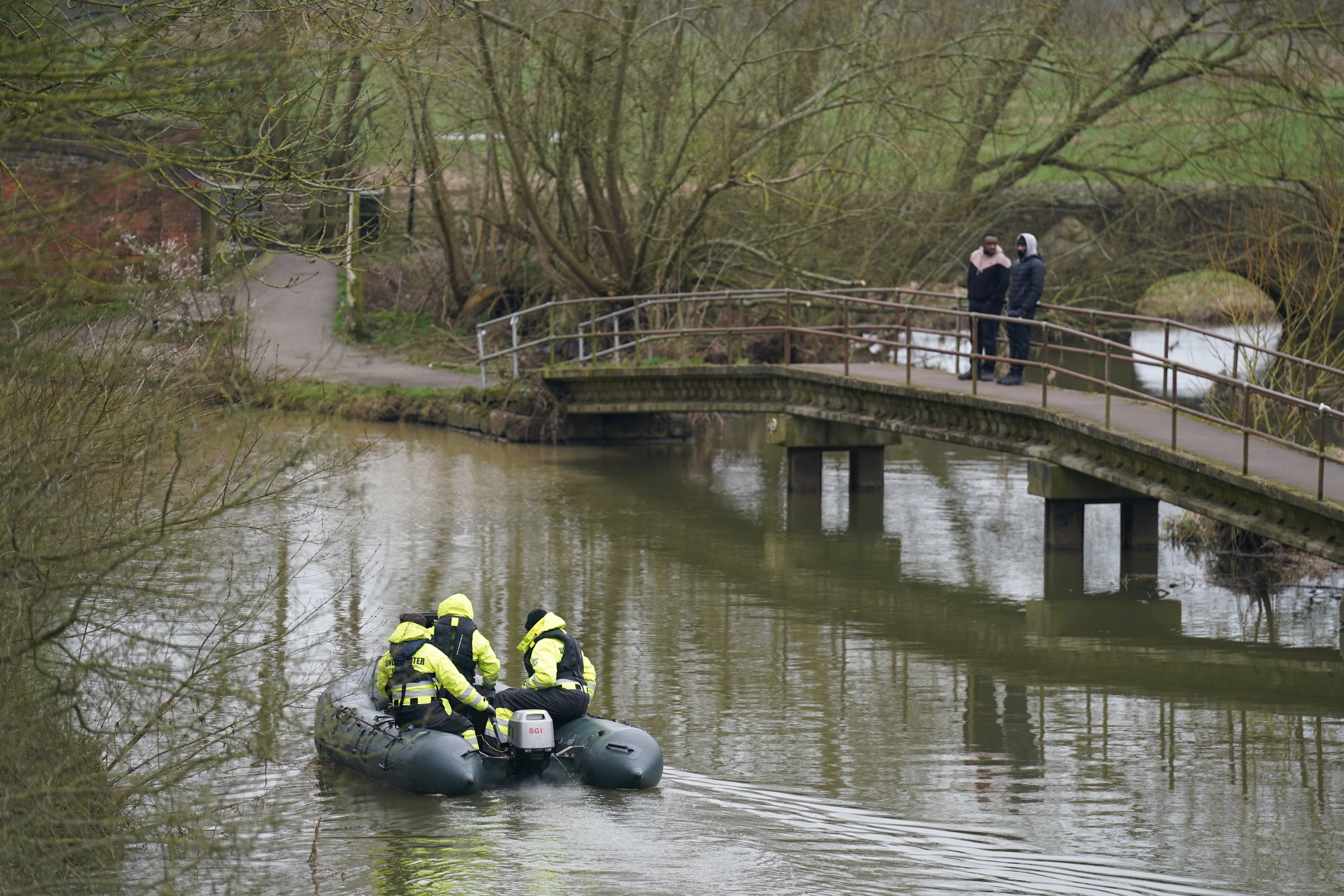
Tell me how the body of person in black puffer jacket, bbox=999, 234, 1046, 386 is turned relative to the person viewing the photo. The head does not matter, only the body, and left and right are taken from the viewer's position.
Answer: facing the viewer and to the left of the viewer

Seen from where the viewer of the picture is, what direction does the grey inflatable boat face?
facing away from the viewer and to the left of the viewer

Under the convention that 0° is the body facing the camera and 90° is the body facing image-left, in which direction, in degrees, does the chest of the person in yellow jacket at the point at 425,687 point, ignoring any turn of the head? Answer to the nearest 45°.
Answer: approximately 225°

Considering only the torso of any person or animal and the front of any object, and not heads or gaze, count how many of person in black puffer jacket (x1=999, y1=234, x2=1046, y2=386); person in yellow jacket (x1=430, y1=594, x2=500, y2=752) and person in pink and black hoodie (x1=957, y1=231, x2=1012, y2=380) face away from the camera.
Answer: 1

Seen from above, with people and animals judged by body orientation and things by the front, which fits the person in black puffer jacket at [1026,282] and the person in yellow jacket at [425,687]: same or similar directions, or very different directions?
very different directions

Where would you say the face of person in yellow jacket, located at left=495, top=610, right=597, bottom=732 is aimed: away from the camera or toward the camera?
away from the camera

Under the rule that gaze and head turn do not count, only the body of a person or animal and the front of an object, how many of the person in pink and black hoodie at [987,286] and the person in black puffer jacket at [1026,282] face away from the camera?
0

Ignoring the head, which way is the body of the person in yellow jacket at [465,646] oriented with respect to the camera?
away from the camera

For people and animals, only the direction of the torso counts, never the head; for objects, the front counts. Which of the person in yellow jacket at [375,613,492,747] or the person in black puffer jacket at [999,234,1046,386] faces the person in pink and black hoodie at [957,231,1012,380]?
the person in yellow jacket

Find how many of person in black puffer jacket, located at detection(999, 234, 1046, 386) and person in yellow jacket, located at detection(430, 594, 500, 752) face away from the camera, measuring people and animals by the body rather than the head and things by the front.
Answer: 1

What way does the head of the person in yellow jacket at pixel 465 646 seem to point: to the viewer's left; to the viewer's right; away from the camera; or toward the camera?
away from the camera

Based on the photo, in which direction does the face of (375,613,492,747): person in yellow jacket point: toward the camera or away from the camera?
away from the camera

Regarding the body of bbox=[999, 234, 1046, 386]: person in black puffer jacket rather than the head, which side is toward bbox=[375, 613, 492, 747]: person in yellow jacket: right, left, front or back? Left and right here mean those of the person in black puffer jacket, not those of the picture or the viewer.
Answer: front
